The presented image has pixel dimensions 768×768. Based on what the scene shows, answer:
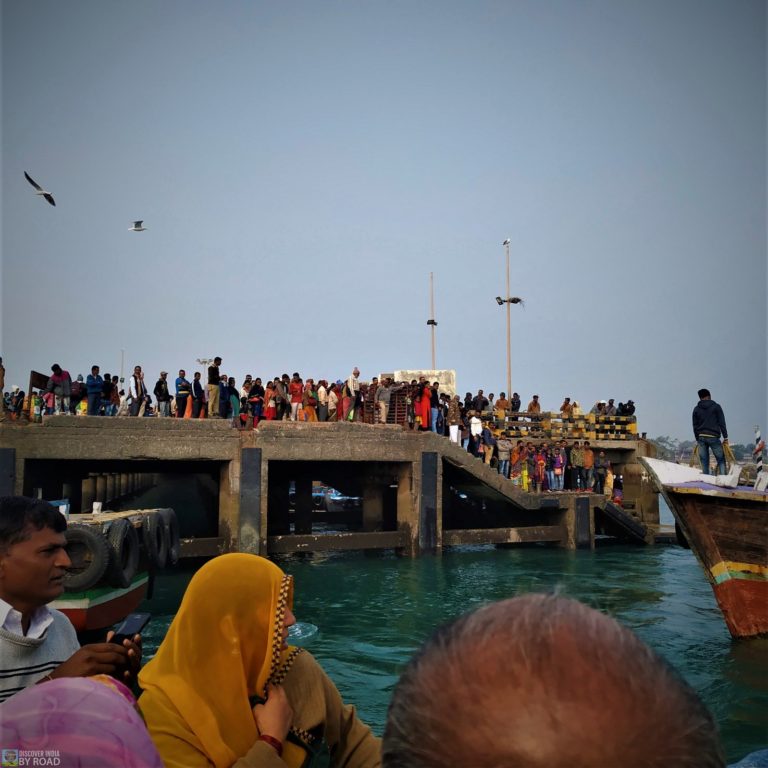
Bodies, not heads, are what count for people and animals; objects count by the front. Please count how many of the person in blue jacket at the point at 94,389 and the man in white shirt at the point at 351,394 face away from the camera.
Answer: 0

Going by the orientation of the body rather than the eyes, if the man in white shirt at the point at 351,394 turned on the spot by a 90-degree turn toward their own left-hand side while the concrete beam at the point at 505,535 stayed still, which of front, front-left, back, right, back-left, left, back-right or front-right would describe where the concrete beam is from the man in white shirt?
front-right

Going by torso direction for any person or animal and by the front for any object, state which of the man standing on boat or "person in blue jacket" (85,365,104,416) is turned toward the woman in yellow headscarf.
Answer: the person in blue jacket

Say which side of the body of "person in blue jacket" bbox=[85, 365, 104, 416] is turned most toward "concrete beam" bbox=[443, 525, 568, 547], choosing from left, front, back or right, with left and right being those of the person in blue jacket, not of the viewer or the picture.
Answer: left

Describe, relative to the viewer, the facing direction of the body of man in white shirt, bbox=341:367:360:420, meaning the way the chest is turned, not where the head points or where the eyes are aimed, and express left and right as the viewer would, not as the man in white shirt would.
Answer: facing the viewer and to the right of the viewer

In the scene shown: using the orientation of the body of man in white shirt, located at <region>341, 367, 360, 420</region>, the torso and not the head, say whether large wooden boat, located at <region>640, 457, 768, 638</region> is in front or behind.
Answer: in front

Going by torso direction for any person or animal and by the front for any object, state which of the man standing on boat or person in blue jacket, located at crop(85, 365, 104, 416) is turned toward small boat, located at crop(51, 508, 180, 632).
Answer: the person in blue jacket

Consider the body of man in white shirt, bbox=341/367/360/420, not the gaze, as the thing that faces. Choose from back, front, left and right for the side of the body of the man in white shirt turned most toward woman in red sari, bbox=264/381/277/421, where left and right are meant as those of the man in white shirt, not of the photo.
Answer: right

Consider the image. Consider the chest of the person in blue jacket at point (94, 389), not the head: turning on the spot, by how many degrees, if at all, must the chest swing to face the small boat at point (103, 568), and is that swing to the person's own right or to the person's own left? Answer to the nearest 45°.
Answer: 0° — they already face it

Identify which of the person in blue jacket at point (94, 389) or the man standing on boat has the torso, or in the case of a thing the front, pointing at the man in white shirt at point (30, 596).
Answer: the person in blue jacket
